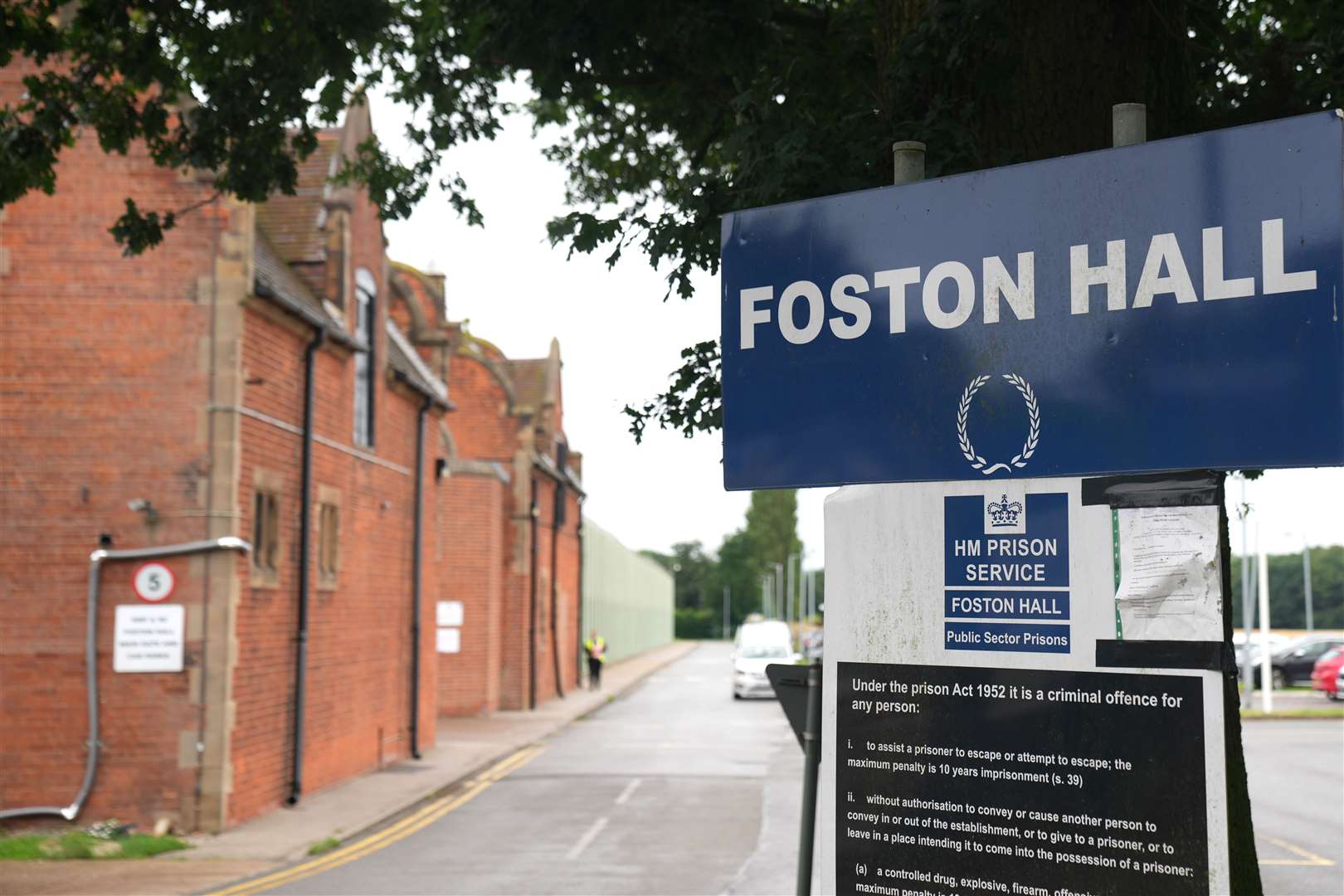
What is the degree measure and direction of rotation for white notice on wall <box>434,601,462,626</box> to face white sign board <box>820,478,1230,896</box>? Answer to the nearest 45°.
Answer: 0° — it already faces it

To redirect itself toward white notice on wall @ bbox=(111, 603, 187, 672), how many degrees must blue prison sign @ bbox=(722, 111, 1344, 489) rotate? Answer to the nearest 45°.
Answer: approximately 90° to its right

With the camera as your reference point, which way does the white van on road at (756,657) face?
facing the viewer

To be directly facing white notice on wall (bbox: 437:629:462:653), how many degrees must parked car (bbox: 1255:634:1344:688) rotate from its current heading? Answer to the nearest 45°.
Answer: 0° — it already faces it

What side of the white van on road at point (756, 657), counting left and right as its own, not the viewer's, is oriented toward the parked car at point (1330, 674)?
left
